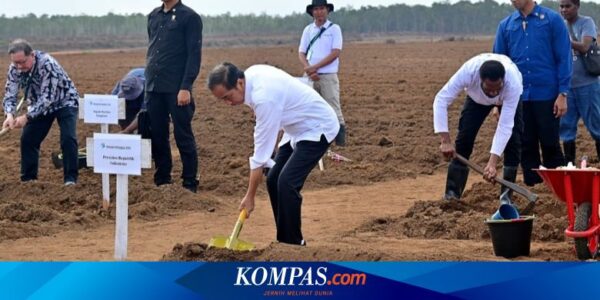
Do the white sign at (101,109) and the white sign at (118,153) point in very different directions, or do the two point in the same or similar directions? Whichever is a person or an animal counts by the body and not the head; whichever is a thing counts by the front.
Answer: same or similar directions

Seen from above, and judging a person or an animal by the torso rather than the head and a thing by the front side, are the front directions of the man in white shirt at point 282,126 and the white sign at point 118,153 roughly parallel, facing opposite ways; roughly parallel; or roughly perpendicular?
roughly perpendicular

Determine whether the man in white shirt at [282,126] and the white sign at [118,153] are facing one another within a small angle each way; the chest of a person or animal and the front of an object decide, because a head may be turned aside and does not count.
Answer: no

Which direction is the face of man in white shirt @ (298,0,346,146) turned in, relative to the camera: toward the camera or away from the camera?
toward the camera

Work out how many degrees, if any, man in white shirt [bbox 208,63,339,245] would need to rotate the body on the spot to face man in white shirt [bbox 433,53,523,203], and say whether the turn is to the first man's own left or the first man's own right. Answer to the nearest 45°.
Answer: approximately 135° to the first man's own right

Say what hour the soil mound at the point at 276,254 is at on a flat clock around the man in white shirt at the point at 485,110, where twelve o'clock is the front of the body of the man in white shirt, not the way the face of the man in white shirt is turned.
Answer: The soil mound is roughly at 1 o'clock from the man in white shirt.

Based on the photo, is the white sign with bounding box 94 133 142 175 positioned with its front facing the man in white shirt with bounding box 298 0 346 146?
no

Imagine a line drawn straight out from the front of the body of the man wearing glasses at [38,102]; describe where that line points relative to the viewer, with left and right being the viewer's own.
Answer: facing the viewer and to the left of the viewer

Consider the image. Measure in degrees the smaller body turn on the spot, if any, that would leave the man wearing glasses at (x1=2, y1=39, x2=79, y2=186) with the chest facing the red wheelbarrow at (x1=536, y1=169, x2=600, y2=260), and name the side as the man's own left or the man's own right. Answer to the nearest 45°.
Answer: approximately 90° to the man's own left

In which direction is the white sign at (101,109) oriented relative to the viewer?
toward the camera

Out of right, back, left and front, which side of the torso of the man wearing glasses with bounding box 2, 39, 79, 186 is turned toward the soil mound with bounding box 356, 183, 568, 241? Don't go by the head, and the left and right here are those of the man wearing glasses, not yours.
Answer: left

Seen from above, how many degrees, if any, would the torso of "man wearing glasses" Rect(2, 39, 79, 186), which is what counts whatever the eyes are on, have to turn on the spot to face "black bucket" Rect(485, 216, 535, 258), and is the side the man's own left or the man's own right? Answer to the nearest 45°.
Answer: approximately 90° to the man's own left
